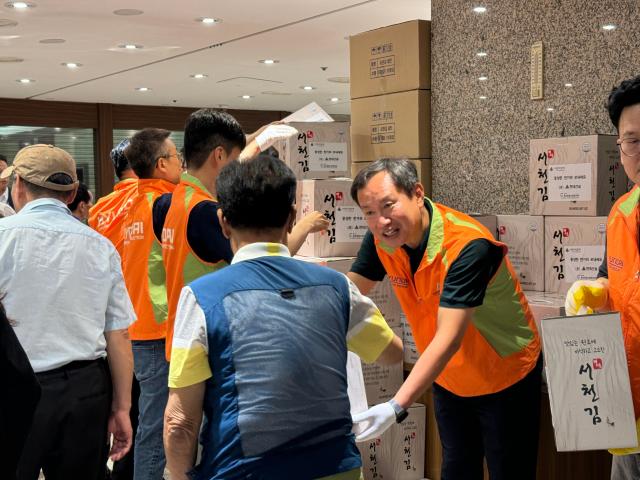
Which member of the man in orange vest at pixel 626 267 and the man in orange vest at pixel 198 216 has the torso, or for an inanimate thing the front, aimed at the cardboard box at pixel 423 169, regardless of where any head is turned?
the man in orange vest at pixel 198 216

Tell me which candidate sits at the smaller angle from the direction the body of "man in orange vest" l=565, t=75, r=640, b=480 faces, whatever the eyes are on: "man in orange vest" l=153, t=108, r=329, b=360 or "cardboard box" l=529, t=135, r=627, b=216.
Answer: the man in orange vest

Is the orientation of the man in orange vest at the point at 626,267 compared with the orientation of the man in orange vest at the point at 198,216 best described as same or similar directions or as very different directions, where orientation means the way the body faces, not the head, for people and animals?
very different directions

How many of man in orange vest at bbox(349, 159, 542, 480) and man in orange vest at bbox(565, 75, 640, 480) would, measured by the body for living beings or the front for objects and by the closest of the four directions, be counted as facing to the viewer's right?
0

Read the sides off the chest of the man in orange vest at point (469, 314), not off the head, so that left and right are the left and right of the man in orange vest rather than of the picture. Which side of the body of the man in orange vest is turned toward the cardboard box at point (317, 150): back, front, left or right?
right

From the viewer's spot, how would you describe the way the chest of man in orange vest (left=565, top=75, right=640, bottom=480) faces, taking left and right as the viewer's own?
facing the viewer and to the left of the viewer

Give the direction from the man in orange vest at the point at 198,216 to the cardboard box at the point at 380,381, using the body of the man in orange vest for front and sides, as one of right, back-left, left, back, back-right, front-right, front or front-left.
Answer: front

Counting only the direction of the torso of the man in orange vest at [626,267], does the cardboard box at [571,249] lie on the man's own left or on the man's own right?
on the man's own right

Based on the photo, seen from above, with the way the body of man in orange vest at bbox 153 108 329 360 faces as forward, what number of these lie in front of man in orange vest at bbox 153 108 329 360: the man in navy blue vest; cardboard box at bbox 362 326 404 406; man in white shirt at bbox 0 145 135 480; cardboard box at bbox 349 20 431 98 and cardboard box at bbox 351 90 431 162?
3

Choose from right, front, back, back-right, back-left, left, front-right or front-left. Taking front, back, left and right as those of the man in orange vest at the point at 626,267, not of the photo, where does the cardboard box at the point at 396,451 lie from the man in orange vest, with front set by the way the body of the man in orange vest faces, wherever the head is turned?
right

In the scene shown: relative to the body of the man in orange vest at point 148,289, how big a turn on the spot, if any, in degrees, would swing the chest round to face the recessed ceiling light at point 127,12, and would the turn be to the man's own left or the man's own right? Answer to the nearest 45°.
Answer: approximately 45° to the man's own left

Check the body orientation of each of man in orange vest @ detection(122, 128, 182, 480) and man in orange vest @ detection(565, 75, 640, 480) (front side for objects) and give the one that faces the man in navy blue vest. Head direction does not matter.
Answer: man in orange vest @ detection(565, 75, 640, 480)

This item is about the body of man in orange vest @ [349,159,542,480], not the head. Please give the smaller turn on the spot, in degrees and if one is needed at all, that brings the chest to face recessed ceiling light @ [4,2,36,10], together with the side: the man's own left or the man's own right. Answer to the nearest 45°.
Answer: approximately 90° to the man's own right

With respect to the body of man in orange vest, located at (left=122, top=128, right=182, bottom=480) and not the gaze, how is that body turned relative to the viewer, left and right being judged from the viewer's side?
facing away from the viewer and to the right of the viewer
